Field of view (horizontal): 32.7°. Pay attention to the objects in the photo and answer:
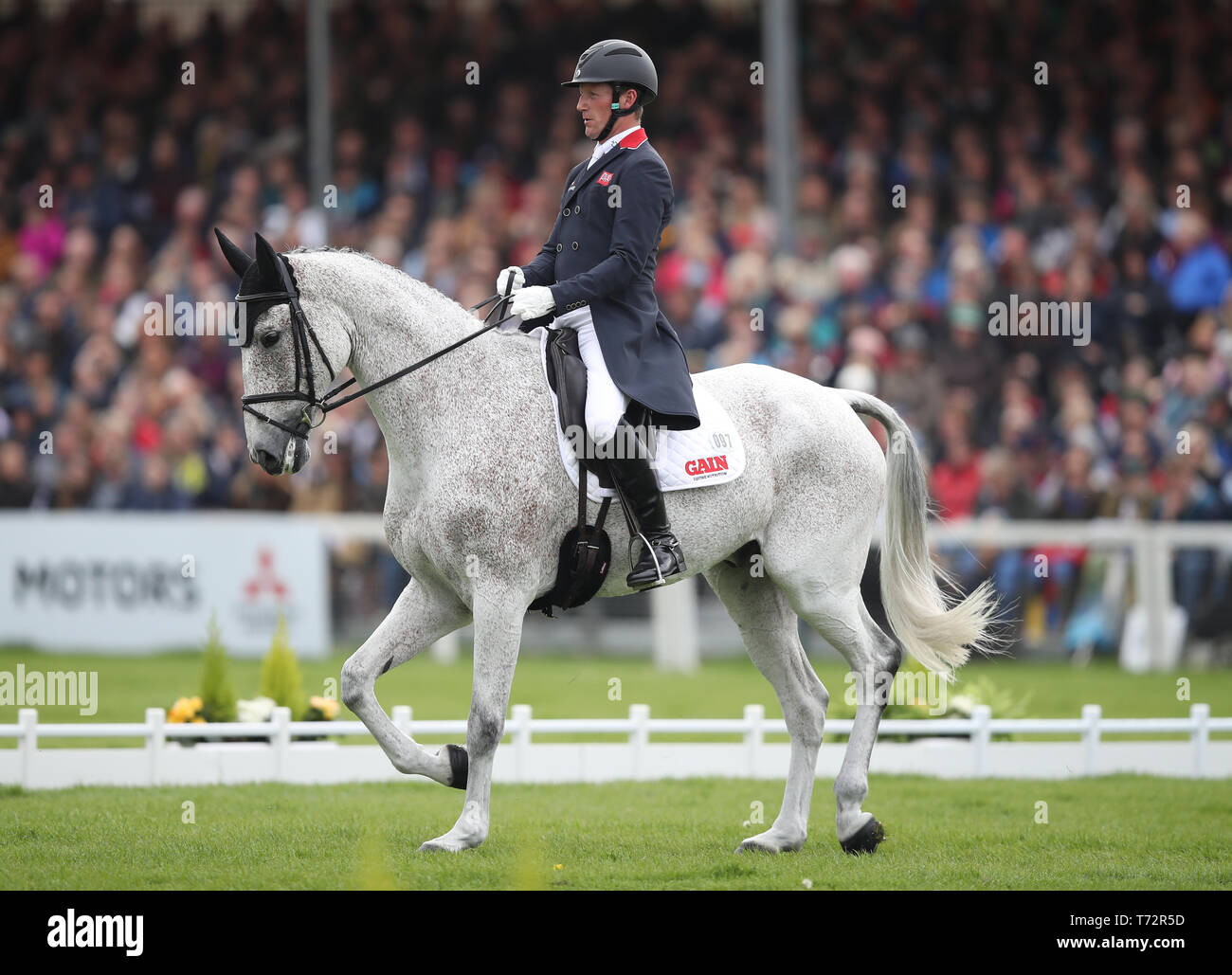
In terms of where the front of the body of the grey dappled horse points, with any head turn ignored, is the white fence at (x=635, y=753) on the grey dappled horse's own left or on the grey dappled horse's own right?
on the grey dappled horse's own right

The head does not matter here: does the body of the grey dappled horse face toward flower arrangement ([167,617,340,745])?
no

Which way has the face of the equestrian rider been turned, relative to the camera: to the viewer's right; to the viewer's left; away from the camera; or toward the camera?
to the viewer's left

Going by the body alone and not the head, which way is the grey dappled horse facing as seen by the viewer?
to the viewer's left

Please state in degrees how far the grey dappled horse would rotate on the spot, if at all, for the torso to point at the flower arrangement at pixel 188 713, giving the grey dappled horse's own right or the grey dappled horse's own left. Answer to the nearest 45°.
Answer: approximately 45° to the grey dappled horse's own right

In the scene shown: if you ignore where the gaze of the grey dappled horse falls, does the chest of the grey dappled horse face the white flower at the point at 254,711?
no
